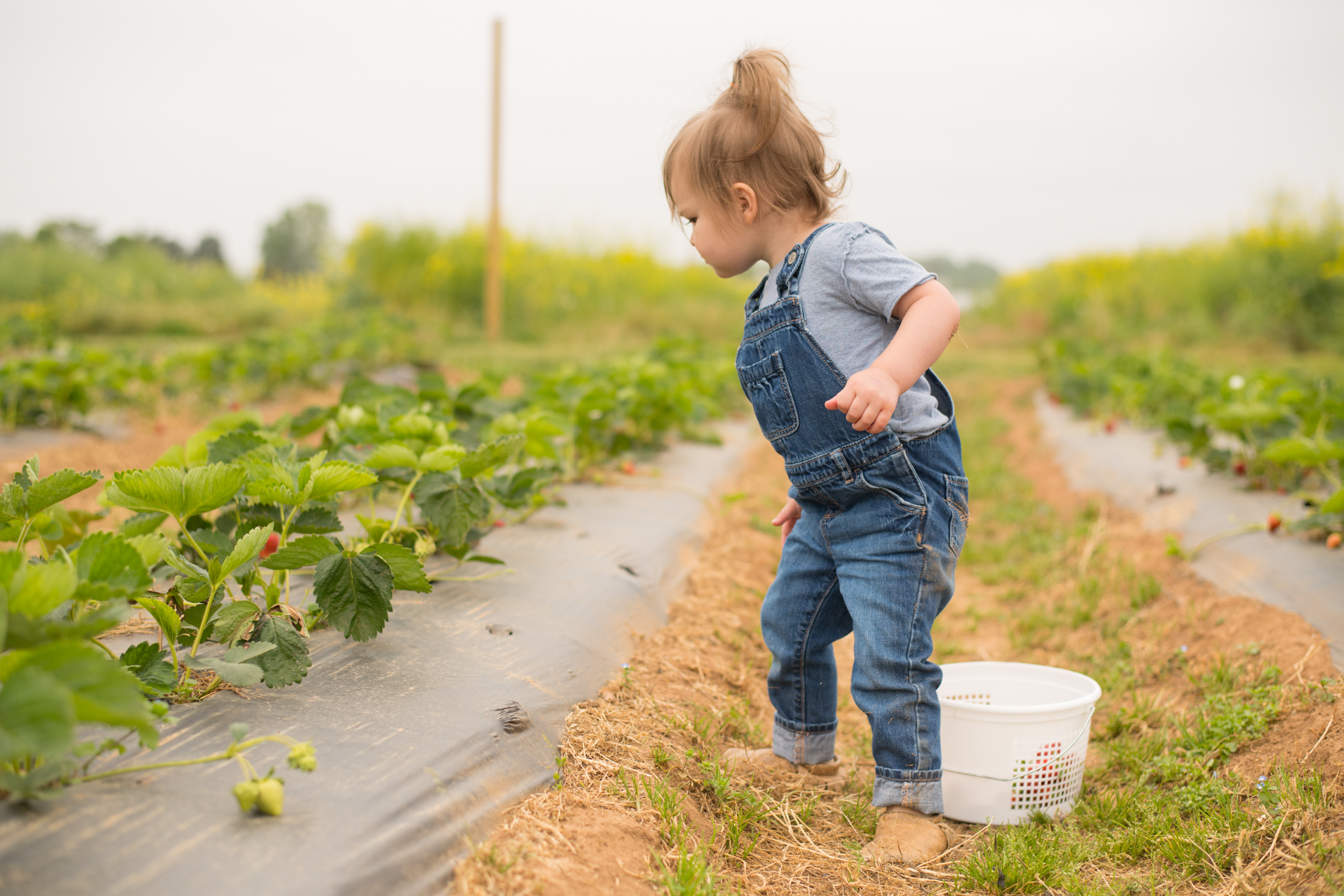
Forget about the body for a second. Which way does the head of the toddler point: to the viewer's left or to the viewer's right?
to the viewer's left

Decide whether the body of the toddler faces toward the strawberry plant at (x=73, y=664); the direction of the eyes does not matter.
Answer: yes

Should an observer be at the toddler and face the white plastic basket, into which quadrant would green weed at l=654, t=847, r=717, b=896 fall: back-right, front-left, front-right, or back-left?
back-right

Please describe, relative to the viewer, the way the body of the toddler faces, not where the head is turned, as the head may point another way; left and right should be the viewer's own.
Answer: facing the viewer and to the left of the viewer

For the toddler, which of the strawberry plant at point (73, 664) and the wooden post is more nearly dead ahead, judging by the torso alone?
the strawberry plant

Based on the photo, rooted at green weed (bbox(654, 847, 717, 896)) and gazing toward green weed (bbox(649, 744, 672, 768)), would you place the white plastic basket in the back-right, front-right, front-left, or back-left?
front-right

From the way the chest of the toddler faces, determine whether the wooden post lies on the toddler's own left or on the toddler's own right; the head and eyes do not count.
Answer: on the toddler's own right
